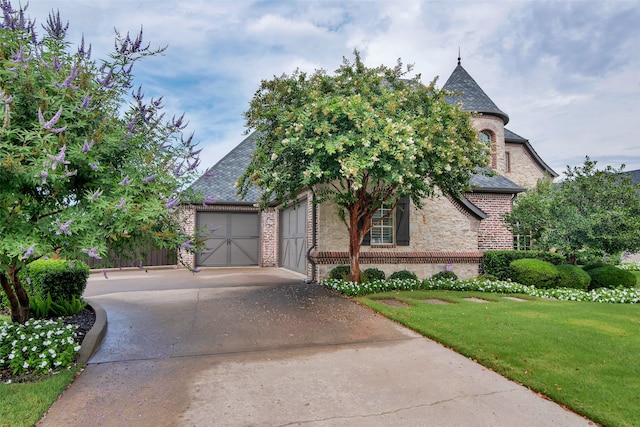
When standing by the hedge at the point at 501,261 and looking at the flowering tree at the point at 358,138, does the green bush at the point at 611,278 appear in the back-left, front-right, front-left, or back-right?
back-left

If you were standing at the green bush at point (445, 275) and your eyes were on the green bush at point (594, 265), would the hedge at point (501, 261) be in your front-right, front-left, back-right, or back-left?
front-left

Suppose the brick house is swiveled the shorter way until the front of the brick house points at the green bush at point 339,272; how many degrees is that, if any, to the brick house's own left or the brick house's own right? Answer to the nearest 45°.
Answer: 0° — it already faces it

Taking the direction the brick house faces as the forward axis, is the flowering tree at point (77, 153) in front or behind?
in front

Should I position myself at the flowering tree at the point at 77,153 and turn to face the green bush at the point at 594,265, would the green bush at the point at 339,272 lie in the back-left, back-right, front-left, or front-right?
front-left

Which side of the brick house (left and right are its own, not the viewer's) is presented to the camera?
front

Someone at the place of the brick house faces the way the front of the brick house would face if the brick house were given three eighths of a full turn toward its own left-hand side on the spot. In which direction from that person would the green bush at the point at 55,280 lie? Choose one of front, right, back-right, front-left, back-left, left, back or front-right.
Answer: back

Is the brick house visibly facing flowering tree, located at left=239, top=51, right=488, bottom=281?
yes
